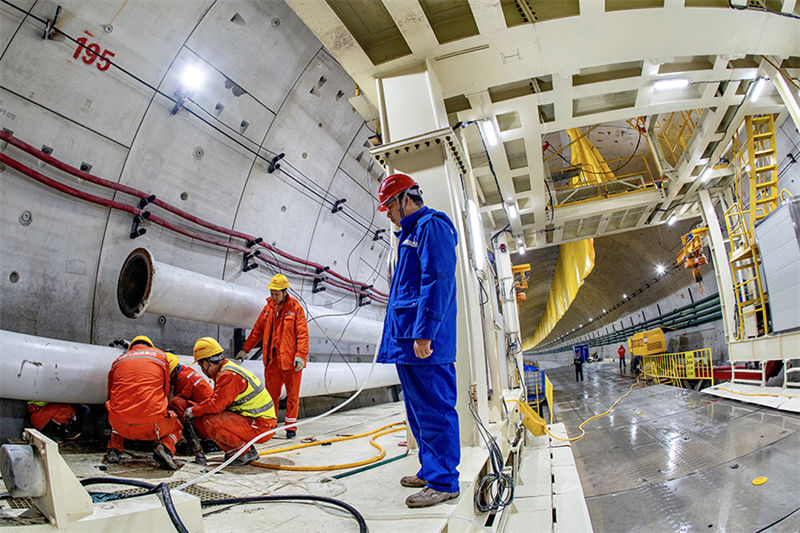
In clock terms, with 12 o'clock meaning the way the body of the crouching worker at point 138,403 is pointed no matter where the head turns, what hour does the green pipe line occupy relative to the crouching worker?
The green pipe line is roughly at 4 o'clock from the crouching worker.

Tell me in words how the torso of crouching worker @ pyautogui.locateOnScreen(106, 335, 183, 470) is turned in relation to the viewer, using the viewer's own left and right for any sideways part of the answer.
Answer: facing away from the viewer

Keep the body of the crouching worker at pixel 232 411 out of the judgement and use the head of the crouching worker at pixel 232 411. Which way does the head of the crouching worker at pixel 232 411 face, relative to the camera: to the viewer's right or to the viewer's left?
to the viewer's left

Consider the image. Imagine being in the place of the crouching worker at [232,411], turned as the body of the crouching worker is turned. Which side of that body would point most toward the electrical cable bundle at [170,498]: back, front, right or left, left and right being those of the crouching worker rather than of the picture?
left

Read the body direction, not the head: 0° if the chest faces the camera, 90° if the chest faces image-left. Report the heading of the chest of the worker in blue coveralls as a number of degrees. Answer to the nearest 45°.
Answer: approximately 90°

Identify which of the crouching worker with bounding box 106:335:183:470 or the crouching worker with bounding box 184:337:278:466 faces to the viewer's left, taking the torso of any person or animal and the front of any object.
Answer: the crouching worker with bounding box 184:337:278:466

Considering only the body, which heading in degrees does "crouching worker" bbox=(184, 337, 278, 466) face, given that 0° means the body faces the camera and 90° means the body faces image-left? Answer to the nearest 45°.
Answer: approximately 90°

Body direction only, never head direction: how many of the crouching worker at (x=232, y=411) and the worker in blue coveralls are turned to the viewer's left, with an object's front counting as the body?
2
